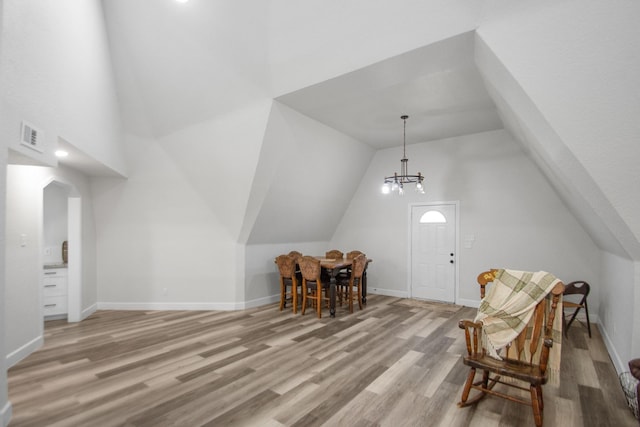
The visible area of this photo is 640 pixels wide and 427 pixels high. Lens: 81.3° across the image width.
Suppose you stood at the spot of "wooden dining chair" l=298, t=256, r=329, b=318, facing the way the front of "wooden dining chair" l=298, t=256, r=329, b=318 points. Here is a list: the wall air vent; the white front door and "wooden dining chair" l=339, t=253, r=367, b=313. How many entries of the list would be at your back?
1

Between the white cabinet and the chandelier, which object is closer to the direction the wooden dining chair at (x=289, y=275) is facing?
the chandelier

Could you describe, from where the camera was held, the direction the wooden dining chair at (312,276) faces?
facing away from the viewer and to the right of the viewer

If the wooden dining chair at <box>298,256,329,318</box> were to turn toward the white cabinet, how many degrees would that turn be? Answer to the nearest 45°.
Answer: approximately 135° to its left

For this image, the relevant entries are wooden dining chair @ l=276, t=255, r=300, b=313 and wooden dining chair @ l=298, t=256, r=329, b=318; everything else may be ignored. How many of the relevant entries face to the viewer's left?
0

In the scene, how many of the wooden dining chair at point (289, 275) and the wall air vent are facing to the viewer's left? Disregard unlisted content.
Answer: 0

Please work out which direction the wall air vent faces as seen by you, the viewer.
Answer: facing the viewer and to the right of the viewer

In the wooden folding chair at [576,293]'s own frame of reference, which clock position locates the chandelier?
The chandelier is roughly at 1 o'clock from the wooden folding chair.

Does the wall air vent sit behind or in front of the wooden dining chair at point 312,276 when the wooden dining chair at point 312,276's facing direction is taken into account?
behind

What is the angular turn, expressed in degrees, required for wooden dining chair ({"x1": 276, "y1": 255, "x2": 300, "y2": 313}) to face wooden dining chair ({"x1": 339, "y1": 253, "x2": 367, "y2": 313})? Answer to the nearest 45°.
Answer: approximately 45° to its right

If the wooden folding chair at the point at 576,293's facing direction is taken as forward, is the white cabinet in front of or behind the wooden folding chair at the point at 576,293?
in front

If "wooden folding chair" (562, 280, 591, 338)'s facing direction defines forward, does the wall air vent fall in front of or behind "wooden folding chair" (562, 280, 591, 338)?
in front

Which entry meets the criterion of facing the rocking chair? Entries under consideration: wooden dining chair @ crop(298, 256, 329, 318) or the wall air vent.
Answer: the wall air vent

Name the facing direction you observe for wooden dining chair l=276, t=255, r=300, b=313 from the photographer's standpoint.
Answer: facing away from the viewer and to the right of the viewer

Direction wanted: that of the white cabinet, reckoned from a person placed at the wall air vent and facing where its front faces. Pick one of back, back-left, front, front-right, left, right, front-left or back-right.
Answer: back-left

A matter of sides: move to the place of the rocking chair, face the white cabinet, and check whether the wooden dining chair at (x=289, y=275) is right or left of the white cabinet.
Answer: right
